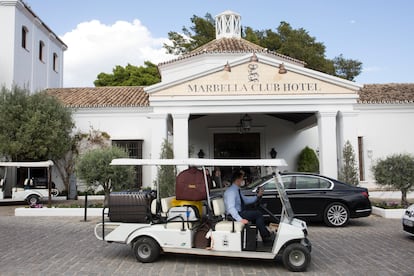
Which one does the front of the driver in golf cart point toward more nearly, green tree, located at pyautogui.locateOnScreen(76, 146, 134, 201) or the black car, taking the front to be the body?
the black car

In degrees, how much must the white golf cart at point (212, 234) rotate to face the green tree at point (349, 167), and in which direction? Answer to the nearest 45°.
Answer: approximately 45° to its left

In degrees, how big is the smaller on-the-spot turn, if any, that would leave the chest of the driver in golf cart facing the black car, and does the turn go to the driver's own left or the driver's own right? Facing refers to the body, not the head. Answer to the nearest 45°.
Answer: approximately 45° to the driver's own left

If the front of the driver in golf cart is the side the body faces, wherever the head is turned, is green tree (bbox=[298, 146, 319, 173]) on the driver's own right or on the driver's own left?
on the driver's own left

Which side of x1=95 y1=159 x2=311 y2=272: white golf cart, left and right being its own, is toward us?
right

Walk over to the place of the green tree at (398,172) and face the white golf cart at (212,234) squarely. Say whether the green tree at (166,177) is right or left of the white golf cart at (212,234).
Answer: right

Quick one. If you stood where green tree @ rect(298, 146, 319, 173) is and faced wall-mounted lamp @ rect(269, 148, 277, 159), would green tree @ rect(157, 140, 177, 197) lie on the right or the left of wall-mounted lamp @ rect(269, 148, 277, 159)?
left

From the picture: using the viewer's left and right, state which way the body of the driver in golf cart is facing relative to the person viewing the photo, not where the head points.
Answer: facing to the right of the viewer

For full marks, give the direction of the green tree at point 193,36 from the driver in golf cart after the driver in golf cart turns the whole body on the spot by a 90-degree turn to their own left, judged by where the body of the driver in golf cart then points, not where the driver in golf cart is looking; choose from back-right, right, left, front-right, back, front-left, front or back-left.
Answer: front

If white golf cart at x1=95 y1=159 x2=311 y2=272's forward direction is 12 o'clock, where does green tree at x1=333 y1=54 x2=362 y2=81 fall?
The green tree is roughly at 10 o'clock from the white golf cart.
